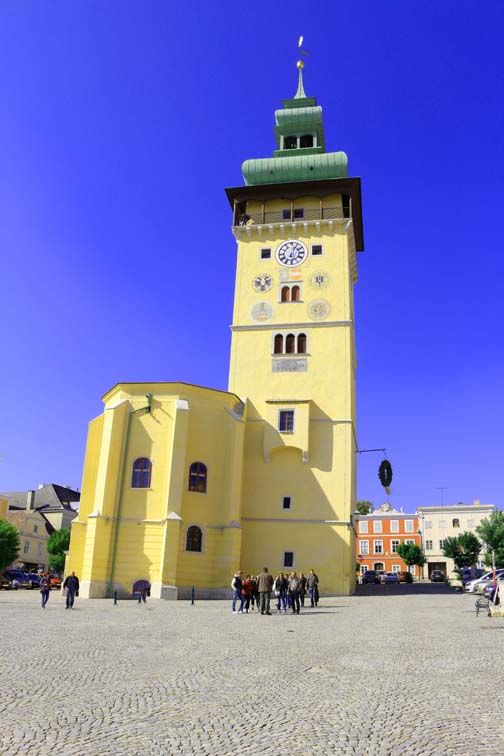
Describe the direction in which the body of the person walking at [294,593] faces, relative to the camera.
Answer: away from the camera

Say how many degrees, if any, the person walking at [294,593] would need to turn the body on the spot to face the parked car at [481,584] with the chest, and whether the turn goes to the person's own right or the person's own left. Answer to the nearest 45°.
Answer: approximately 45° to the person's own right

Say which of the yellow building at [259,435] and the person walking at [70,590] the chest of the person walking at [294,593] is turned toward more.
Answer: the yellow building
